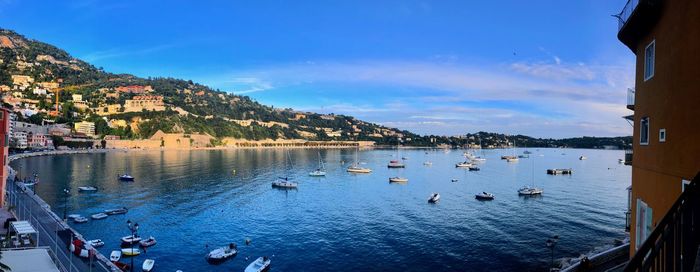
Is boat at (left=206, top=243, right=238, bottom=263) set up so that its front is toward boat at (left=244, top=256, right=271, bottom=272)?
no

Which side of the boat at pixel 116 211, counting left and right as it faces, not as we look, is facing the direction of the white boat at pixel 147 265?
right

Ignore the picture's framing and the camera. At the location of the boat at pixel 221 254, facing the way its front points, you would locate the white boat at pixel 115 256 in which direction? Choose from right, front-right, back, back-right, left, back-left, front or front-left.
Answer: front-right

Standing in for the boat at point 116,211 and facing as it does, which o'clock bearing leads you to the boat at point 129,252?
the boat at point 129,252 is roughly at 9 o'clock from the boat at point 116,211.

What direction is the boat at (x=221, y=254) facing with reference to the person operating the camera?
facing the viewer and to the left of the viewer

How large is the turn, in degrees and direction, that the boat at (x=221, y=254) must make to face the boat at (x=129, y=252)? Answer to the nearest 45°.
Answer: approximately 45° to its right

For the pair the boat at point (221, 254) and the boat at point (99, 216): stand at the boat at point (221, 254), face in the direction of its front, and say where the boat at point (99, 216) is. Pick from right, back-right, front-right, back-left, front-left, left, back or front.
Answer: right

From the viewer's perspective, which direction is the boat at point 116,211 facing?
to the viewer's right
